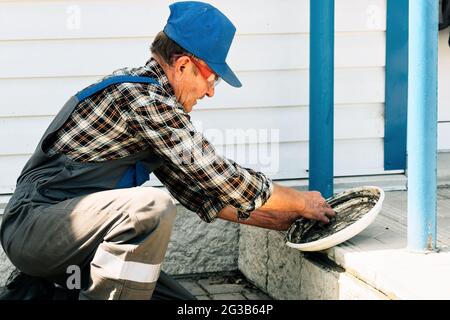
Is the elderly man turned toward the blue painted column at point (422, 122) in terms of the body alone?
yes

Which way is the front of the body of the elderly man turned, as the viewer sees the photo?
to the viewer's right

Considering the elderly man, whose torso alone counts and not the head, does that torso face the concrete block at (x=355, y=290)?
yes

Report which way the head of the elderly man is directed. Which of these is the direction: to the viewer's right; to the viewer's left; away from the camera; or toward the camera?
to the viewer's right
